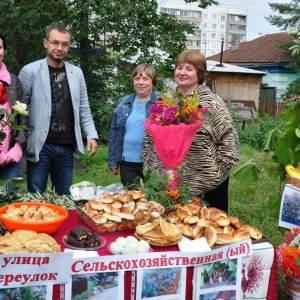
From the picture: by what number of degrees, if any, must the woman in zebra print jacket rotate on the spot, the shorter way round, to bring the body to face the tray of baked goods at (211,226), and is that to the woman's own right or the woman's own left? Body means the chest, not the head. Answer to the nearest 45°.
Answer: approximately 45° to the woman's own left

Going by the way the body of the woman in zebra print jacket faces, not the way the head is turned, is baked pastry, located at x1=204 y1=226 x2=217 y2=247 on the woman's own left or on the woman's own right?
on the woman's own left

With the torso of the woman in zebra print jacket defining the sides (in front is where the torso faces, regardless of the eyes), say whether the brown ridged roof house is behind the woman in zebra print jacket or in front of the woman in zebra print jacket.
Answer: behind

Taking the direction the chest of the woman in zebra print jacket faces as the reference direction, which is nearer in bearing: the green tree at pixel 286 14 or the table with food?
the table with food

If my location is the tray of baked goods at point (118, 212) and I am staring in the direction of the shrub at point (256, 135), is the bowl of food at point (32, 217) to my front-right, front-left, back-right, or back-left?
back-left

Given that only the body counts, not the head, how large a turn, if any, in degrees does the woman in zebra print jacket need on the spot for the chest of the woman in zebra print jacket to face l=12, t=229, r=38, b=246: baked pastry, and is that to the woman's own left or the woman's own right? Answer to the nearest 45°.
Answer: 0° — they already face it

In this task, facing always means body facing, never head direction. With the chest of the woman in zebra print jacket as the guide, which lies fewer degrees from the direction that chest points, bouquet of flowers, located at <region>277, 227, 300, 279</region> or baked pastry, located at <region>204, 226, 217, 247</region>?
the baked pastry

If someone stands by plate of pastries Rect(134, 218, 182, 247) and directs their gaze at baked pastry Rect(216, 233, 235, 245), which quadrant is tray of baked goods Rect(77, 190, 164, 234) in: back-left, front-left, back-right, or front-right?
back-left

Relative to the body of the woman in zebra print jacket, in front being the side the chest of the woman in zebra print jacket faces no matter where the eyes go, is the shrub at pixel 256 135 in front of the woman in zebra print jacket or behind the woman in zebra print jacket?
behind

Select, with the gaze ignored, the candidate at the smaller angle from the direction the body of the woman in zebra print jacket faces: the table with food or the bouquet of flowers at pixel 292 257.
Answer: the table with food

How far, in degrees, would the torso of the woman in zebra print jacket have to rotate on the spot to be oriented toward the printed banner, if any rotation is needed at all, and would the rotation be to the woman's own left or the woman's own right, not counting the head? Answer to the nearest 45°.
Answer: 0° — they already face it

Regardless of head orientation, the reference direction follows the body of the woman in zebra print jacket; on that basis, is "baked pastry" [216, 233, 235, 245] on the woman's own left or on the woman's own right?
on the woman's own left

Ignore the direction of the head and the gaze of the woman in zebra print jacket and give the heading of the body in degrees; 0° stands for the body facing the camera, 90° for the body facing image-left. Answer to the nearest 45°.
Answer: approximately 45°
